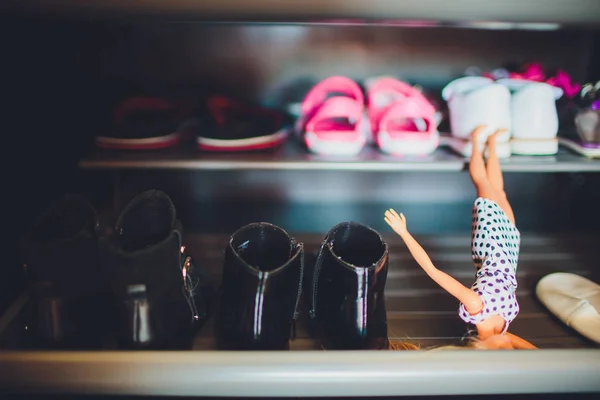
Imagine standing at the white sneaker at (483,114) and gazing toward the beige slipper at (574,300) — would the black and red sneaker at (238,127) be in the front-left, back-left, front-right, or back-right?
back-right

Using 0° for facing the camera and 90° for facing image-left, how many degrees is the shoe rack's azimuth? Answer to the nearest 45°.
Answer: approximately 0°

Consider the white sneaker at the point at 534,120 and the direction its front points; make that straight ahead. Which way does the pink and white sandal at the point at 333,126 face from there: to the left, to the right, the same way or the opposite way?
the opposite way

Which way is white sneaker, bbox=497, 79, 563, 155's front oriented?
away from the camera

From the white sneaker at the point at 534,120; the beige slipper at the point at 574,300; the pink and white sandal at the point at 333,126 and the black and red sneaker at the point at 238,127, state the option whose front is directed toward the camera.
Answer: the pink and white sandal
